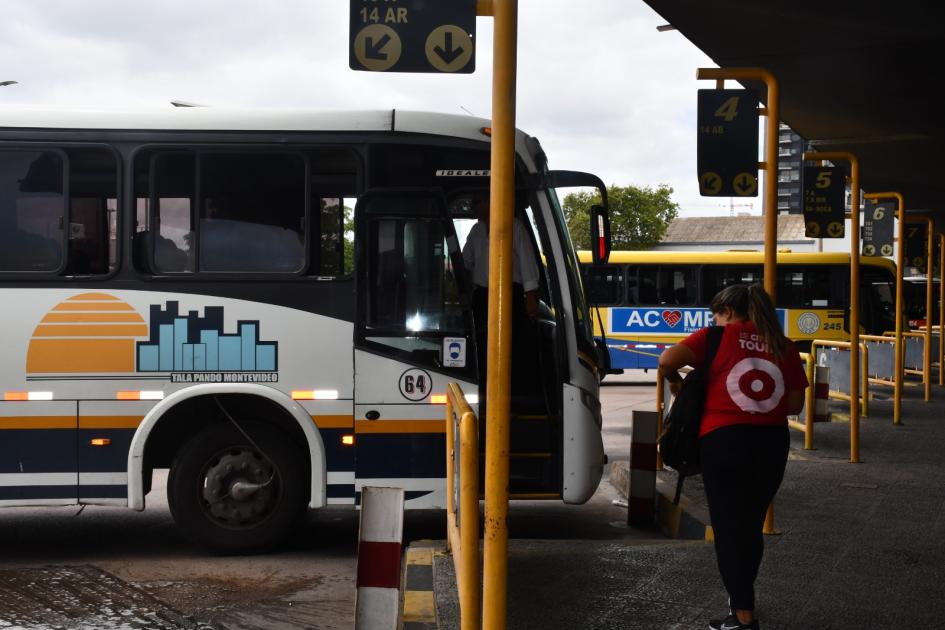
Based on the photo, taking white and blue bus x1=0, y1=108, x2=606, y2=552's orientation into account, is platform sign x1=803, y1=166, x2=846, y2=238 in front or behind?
in front

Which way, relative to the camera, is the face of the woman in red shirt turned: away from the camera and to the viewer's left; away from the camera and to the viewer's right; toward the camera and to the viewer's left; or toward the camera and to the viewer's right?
away from the camera and to the viewer's left

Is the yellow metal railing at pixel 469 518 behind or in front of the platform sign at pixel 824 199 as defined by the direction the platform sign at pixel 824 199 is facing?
in front

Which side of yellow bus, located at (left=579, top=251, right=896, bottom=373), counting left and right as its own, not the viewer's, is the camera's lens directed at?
right

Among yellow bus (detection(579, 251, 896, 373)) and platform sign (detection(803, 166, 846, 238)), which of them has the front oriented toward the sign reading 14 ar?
the platform sign

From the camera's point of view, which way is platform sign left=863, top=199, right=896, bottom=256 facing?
toward the camera

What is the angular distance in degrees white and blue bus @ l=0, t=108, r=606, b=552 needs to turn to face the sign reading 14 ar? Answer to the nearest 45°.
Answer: approximately 90° to its right

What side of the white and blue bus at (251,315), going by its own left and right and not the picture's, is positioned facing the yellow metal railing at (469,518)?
right

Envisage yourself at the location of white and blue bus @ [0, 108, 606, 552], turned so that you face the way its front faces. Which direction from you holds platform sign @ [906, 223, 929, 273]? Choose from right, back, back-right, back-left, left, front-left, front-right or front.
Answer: front-left

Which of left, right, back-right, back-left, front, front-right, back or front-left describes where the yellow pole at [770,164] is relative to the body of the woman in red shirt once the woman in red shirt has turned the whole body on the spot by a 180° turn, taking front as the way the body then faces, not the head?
back-left

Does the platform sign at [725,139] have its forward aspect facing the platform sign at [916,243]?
no

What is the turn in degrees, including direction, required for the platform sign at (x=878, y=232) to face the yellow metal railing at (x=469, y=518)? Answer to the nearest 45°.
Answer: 0° — it already faces it

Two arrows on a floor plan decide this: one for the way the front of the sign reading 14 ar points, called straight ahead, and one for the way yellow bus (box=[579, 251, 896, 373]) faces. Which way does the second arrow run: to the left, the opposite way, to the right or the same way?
to the left

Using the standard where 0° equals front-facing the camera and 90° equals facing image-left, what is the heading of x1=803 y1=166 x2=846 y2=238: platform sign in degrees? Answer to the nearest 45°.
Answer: approximately 0°

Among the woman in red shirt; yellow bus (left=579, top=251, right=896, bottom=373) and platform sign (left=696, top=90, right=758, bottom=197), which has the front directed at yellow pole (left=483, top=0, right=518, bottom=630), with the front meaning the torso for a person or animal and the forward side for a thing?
the platform sign

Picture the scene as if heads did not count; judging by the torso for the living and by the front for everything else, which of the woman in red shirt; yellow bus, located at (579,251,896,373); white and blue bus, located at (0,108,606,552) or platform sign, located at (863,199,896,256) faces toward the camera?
the platform sign

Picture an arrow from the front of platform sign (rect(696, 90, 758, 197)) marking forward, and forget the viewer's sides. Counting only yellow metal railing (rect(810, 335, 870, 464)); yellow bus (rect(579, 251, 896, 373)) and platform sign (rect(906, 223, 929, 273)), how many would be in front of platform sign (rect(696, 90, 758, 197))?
0

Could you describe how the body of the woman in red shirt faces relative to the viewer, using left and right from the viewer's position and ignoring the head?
facing away from the viewer and to the left of the viewer

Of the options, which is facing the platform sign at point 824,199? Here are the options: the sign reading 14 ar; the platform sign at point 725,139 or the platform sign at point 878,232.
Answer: the platform sign at point 878,232

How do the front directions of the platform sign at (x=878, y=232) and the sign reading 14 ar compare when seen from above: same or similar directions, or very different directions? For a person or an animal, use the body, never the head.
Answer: same or similar directions
